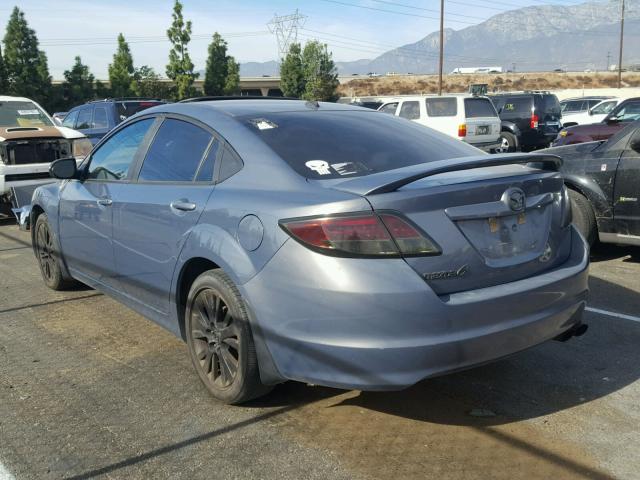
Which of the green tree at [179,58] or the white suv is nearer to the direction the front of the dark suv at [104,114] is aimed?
the green tree

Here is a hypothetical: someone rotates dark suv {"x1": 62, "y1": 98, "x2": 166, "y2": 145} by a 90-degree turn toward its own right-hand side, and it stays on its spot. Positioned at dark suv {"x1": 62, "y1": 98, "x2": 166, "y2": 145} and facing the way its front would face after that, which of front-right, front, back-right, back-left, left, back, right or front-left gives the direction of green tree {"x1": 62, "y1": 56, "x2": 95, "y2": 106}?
front-left

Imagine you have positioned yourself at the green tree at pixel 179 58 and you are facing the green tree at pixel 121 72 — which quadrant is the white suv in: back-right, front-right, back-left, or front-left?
back-left

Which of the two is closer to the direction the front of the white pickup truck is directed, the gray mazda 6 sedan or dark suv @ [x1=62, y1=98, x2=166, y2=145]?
the gray mazda 6 sedan

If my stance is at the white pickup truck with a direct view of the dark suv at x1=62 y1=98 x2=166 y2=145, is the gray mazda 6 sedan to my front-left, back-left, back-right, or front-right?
back-right

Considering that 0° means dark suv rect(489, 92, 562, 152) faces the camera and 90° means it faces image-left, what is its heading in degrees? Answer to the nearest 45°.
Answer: approximately 135°

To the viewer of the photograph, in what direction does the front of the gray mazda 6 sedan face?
facing away from the viewer and to the left of the viewer

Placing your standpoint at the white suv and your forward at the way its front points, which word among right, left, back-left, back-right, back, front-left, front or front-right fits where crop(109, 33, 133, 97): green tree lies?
front

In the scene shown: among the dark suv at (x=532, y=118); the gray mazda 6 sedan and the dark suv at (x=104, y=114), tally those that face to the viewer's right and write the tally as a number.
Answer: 0

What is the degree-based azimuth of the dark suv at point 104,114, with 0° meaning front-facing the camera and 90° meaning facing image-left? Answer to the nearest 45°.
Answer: approximately 135°

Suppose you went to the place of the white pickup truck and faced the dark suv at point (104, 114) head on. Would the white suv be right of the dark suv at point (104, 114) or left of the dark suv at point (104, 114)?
right

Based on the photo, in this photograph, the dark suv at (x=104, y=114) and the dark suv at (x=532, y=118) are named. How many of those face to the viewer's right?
0

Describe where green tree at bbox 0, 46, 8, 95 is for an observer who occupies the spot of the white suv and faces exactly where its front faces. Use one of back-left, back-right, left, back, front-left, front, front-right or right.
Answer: front

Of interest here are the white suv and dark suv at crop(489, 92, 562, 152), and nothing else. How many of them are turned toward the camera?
0

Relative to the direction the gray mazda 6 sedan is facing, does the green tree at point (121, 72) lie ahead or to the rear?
ahead

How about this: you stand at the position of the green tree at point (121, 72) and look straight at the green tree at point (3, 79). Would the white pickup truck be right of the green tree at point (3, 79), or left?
left

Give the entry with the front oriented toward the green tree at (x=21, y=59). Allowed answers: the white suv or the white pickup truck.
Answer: the white suv

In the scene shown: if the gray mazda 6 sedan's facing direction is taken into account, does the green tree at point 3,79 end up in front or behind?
in front

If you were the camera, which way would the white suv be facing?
facing away from the viewer and to the left of the viewer

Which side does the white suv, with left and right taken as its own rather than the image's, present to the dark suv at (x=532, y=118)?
right
